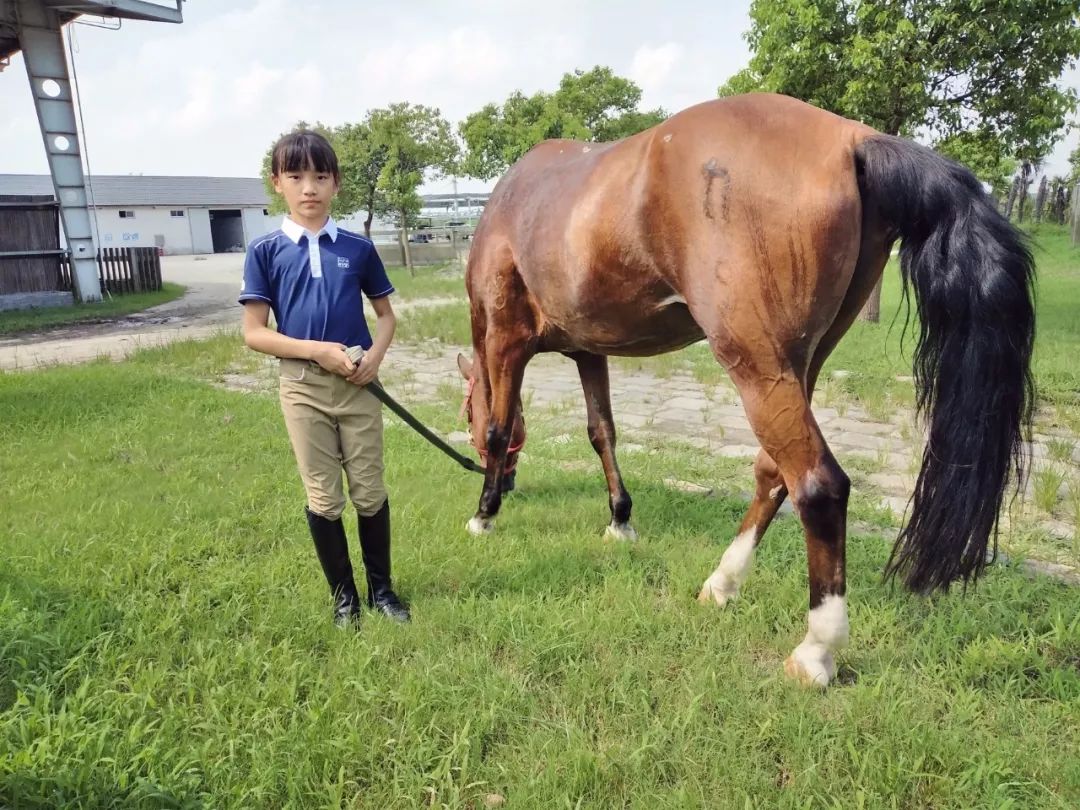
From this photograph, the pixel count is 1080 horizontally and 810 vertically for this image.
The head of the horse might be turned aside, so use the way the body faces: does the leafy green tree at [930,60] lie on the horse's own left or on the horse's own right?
on the horse's own right

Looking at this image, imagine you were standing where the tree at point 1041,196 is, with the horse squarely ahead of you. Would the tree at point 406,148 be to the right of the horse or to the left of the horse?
right

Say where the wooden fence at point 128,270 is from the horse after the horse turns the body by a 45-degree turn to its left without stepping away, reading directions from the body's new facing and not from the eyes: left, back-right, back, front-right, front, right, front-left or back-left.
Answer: front-right

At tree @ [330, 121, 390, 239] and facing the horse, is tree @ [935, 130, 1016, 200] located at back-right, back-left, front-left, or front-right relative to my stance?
front-left

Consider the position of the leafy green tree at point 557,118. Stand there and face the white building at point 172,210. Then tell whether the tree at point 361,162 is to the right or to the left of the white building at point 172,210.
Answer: left

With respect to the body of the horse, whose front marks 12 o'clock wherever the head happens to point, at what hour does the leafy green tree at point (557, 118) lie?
The leafy green tree is roughly at 1 o'clock from the horse.

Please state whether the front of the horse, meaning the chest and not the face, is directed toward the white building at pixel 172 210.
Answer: yes

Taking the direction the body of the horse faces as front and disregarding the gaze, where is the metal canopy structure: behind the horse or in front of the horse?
in front

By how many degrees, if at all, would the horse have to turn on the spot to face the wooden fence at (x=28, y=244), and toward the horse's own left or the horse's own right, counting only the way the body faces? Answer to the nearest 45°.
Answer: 0° — it already faces it

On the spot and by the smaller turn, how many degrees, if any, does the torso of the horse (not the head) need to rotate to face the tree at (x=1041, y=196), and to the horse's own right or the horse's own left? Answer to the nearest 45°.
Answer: approximately 45° to the horse's own right

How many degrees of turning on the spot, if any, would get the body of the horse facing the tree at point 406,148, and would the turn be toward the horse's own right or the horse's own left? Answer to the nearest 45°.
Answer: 0° — it already faces it

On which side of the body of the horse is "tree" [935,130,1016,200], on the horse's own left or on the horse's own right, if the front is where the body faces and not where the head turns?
on the horse's own right

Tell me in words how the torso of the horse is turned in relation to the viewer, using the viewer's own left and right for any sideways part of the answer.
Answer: facing away from the viewer and to the left of the viewer
